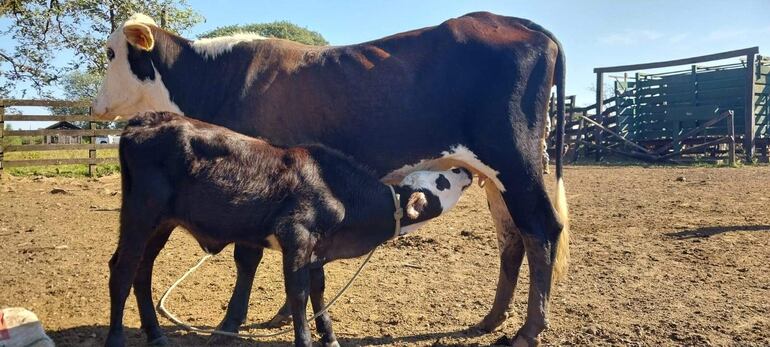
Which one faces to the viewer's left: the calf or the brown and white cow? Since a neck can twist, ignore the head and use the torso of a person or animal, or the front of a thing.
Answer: the brown and white cow

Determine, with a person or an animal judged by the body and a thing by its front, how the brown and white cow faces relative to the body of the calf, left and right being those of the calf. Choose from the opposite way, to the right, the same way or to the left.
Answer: the opposite way

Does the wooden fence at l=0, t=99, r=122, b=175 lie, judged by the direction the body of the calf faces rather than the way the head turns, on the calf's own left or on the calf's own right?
on the calf's own left

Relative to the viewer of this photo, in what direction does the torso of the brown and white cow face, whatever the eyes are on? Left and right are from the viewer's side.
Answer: facing to the left of the viewer

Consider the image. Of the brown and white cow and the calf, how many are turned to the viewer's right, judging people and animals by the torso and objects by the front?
1

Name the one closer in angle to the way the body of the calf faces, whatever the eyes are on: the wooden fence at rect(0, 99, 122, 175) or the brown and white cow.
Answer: the brown and white cow

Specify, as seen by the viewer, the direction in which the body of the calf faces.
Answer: to the viewer's right
